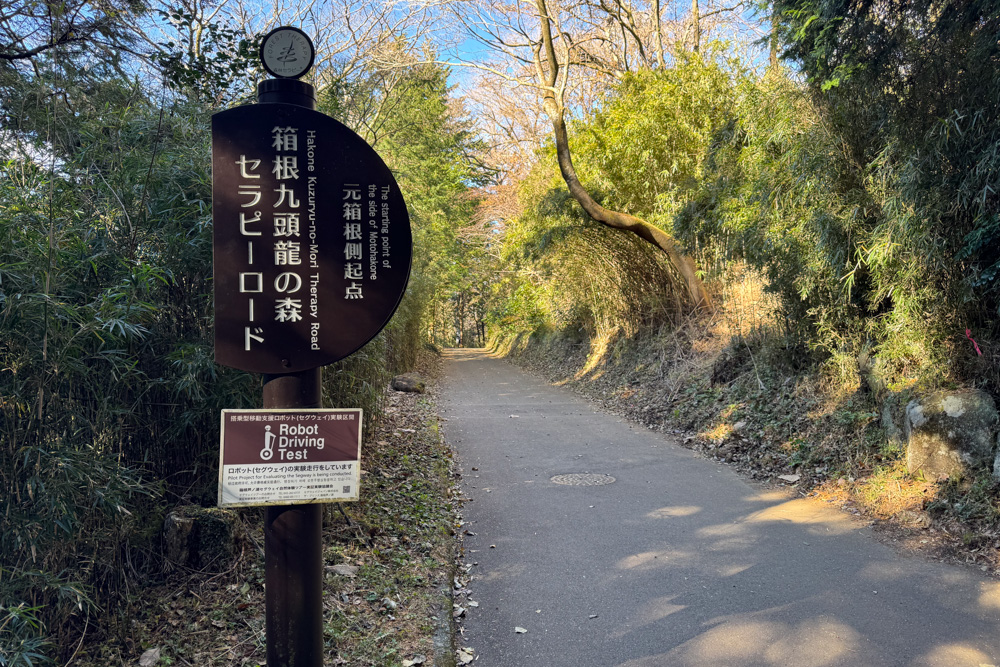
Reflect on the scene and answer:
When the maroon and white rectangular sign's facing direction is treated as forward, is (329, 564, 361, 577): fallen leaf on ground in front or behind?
behind

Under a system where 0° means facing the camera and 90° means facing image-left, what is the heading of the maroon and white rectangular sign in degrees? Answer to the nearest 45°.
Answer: approximately 0°

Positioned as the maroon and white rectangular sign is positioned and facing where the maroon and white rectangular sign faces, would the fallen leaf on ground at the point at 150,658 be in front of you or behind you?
behind

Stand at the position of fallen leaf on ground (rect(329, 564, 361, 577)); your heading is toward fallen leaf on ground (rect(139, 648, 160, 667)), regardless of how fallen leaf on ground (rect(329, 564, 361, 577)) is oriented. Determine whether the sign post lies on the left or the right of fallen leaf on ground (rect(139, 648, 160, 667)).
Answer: left
